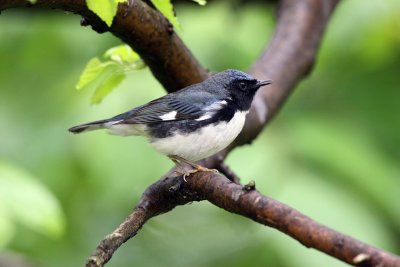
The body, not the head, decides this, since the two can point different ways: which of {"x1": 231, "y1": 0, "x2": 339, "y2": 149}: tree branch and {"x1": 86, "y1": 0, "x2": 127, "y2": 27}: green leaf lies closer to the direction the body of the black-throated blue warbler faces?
the tree branch

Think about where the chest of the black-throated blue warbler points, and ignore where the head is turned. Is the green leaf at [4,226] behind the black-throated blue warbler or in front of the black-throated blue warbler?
behind

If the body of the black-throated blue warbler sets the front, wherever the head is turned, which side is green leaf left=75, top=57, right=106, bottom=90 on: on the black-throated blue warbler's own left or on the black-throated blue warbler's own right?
on the black-throated blue warbler's own left

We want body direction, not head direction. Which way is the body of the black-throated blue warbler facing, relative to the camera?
to the viewer's right

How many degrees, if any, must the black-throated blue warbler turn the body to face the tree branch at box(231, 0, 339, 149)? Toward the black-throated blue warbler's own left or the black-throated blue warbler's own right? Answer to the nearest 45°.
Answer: approximately 45° to the black-throated blue warbler's own left
